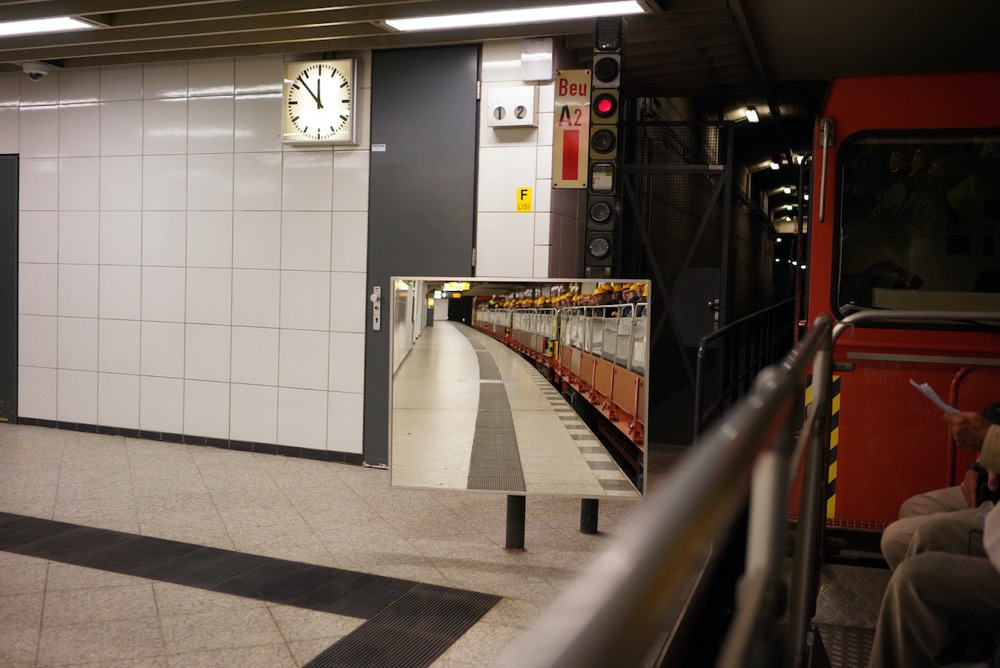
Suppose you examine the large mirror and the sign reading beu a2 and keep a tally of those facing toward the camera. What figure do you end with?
2

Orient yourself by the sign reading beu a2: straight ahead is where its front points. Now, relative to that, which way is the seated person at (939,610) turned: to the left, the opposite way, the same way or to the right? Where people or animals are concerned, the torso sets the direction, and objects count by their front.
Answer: to the right

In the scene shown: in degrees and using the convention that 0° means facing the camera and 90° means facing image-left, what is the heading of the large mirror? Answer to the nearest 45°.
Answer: approximately 0°

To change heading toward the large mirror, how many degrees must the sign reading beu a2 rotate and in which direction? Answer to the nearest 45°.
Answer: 0° — it already faces it

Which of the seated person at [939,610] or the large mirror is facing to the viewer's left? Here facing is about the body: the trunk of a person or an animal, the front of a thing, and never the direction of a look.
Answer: the seated person

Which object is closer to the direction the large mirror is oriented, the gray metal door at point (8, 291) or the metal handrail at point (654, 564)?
the metal handrail

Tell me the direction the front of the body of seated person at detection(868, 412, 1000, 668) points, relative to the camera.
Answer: to the viewer's left

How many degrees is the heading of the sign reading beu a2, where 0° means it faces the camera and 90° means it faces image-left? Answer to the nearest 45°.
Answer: approximately 0°
